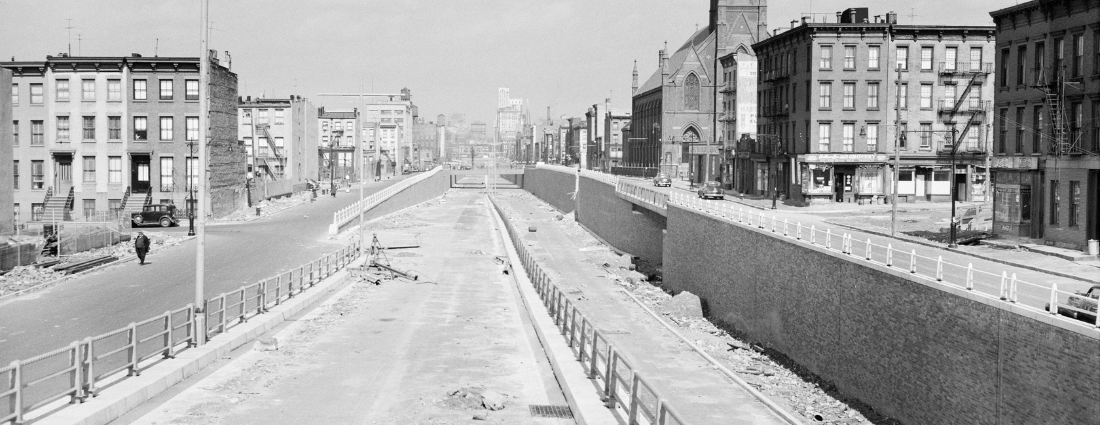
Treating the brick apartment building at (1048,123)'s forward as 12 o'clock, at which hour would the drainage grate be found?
The drainage grate is roughly at 11 o'clock from the brick apartment building.

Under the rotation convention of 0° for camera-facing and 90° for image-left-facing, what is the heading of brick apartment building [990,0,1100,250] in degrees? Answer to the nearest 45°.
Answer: approximately 45°

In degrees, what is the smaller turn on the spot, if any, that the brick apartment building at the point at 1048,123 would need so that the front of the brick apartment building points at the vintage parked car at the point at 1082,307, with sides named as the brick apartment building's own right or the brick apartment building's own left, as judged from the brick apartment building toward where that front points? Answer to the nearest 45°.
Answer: approximately 45° to the brick apartment building's own left

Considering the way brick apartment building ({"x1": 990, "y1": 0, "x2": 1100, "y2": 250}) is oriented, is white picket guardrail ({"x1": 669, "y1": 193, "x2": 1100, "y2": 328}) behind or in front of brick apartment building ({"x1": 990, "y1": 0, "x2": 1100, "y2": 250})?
in front

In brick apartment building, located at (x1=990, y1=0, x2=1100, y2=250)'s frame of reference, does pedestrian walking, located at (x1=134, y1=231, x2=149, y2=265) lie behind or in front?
in front

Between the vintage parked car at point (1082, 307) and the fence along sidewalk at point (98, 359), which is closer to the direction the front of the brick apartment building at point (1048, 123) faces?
the fence along sidewalk

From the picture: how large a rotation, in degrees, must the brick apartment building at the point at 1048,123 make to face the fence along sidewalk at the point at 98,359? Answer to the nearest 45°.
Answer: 0° — it already faces it
